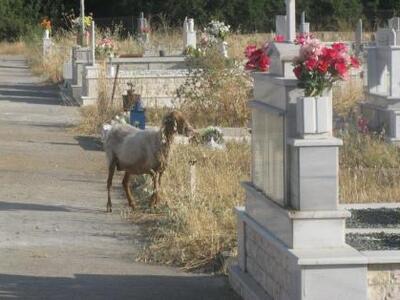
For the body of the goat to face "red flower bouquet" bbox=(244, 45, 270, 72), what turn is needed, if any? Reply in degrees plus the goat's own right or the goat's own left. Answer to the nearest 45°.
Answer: approximately 90° to the goat's own right

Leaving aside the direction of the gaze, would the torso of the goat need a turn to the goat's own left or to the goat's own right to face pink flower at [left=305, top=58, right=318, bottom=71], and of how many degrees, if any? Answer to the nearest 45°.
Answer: approximately 90° to the goat's own right

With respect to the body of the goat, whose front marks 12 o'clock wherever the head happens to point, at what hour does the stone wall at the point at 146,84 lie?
The stone wall is roughly at 9 o'clock from the goat.

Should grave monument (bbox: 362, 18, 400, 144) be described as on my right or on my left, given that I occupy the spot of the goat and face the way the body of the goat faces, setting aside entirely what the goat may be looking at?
on my left

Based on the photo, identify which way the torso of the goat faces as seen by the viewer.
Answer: to the viewer's right

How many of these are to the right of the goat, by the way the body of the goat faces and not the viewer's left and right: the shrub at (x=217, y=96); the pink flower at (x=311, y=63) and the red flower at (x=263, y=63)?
2

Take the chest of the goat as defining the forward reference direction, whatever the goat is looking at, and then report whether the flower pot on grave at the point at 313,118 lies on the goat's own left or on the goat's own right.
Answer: on the goat's own right

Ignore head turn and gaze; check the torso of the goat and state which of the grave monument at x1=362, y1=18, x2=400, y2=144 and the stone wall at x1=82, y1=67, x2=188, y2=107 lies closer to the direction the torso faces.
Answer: the grave monument

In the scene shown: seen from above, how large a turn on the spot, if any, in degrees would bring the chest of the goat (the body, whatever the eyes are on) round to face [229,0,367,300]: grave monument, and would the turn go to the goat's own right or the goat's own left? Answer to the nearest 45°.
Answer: approximately 90° to the goat's own right

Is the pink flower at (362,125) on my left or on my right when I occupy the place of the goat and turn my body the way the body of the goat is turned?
on my left

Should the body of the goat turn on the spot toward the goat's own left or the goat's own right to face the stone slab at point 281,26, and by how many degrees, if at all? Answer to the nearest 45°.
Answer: approximately 90° to the goat's own left
